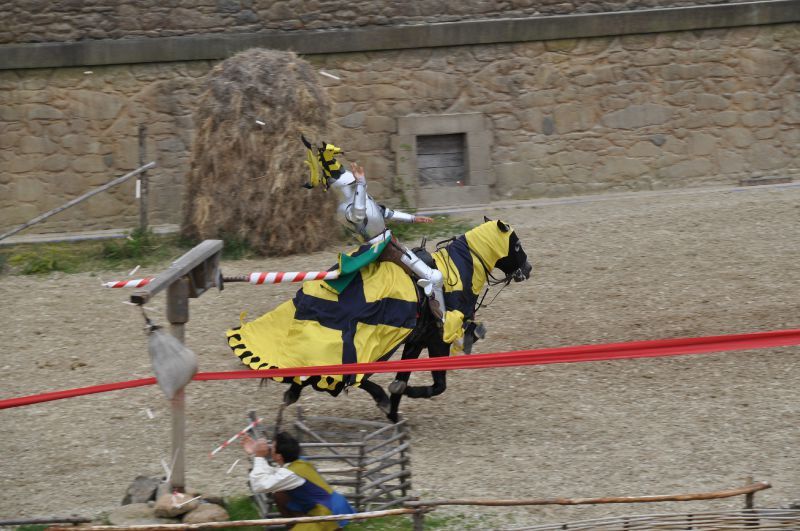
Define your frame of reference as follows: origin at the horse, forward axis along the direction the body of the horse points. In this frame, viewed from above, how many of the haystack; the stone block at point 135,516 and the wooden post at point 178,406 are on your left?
1

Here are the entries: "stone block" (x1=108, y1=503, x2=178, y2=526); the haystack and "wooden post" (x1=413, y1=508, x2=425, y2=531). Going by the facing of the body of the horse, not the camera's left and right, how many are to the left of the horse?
1

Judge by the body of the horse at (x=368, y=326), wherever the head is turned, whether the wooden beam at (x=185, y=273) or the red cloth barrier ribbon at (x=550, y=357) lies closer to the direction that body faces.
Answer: the red cloth barrier ribbon

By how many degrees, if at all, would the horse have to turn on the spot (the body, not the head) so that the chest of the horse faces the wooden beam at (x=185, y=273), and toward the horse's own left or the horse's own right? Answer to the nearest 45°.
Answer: approximately 135° to the horse's own right

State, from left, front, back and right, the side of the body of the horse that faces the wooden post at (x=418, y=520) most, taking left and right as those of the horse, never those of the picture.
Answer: right

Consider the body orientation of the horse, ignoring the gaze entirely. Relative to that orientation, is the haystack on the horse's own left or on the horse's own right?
on the horse's own left

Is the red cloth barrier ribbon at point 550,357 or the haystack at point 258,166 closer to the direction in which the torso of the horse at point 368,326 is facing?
the red cloth barrier ribbon

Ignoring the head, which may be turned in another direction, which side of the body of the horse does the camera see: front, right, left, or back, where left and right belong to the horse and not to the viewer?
right

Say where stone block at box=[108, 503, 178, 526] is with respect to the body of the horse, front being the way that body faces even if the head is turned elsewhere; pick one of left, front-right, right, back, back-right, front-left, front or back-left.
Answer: back-right
